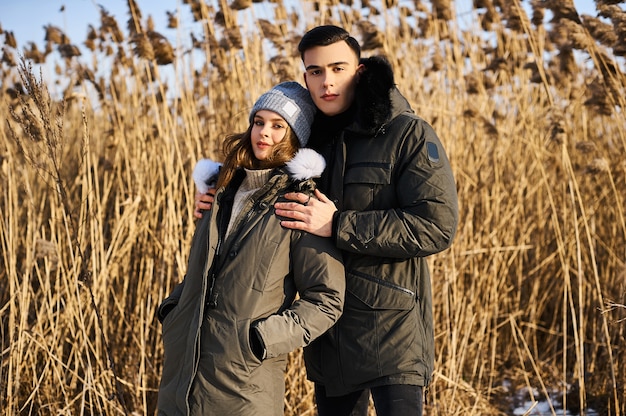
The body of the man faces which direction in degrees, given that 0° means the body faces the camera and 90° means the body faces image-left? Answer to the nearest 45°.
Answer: approximately 45°

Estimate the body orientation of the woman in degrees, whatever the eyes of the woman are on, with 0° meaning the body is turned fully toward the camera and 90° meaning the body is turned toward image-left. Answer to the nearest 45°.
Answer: approximately 45°
